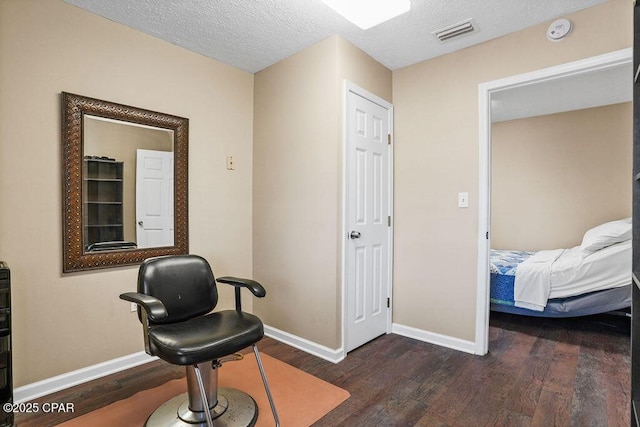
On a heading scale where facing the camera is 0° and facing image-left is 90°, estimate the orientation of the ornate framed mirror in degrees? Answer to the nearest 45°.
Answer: approximately 315°

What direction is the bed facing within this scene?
to the viewer's left

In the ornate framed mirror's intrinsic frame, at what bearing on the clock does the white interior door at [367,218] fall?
The white interior door is roughly at 11 o'clock from the ornate framed mirror.

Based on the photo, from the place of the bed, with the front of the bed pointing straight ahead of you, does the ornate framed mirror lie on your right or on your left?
on your left

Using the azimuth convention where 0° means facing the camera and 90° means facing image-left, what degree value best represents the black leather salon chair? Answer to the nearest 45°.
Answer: approximately 315°

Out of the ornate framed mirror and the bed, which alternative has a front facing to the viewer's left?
the bed

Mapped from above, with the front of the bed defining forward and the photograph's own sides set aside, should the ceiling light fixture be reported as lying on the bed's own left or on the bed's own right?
on the bed's own left
